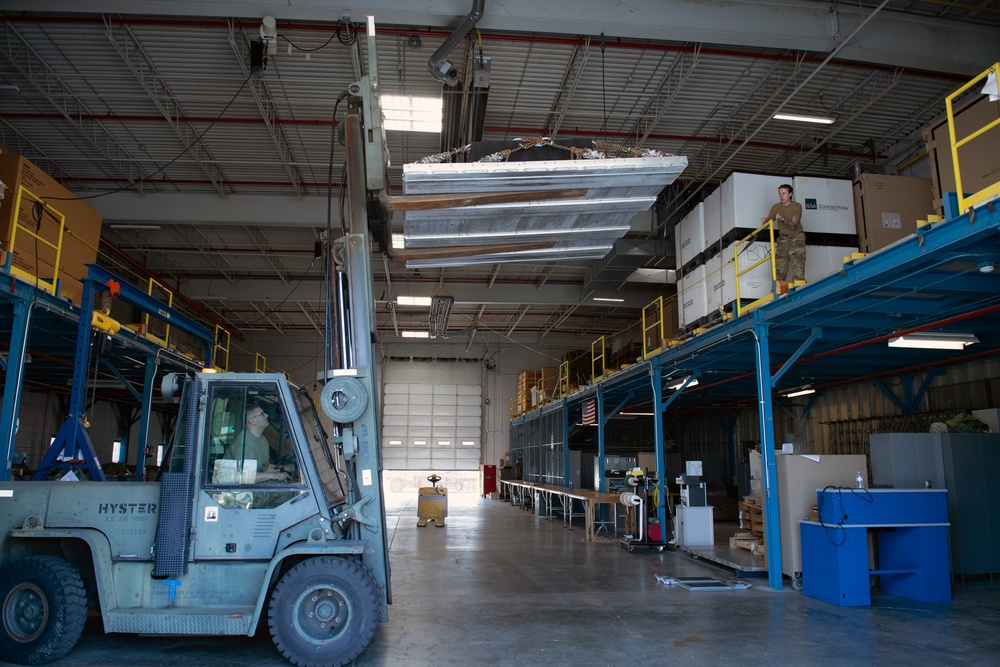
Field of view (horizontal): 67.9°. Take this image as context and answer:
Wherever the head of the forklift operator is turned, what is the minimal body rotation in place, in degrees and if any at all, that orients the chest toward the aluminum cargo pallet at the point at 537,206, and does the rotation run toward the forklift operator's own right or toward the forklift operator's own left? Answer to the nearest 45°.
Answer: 0° — they already face it

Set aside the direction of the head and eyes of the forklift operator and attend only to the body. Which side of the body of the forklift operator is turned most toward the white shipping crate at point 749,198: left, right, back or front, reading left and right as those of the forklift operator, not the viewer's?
front

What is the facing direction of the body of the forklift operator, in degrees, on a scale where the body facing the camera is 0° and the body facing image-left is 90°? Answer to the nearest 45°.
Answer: approximately 270°

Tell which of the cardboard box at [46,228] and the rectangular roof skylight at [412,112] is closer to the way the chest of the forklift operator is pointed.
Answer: the rectangular roof skylight

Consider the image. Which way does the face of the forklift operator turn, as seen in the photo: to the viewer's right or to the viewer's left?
to the viewer's right

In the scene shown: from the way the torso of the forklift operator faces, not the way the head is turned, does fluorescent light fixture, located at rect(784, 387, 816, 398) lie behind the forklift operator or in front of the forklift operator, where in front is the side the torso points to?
in front

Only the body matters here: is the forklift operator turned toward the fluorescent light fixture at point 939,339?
yes

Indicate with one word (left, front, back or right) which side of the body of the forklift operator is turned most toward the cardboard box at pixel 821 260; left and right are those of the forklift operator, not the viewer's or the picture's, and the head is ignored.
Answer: front

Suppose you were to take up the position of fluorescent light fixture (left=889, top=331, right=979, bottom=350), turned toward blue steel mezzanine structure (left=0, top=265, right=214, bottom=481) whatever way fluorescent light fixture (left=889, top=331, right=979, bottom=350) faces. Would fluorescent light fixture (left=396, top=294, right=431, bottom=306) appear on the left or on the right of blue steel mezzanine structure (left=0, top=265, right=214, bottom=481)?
right

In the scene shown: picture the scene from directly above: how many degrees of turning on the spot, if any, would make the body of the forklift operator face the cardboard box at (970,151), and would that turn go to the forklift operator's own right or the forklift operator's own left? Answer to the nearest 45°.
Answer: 0° — they already face it

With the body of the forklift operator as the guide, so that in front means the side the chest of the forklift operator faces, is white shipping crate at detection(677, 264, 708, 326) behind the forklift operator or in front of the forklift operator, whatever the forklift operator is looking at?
in front

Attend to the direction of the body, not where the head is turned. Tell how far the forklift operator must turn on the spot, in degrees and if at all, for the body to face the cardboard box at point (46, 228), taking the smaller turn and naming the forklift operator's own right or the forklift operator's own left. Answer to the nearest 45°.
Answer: approximately 135° to the forklift operator's own left
